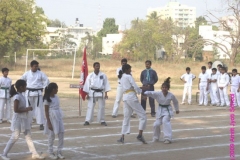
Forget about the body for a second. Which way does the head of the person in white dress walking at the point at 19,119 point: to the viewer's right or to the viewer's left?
to the viewer's right

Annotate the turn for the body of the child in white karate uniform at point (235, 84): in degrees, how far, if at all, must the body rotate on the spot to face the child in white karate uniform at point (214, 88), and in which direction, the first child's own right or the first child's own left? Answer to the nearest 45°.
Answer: approximately 135° to the first child's own right

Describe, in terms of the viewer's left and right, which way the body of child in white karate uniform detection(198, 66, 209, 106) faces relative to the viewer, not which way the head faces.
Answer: facing the viewer

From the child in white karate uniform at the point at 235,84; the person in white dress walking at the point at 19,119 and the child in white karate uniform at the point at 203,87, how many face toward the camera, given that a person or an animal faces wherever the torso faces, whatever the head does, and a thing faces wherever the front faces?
2

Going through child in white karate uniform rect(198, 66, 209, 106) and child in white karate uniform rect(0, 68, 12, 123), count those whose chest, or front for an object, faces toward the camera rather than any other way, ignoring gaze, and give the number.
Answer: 2

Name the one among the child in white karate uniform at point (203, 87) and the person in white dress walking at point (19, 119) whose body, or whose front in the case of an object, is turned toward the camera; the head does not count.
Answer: the child in white karate uniform at point (203, 87)

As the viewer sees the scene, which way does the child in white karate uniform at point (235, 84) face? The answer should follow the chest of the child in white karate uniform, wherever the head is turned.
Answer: toward the camera

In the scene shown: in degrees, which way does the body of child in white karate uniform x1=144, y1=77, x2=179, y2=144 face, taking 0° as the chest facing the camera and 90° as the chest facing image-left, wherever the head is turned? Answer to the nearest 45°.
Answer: approximately 0°

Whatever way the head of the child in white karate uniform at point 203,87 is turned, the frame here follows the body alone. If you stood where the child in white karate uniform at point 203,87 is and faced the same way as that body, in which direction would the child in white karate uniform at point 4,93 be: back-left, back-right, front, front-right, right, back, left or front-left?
front-right
